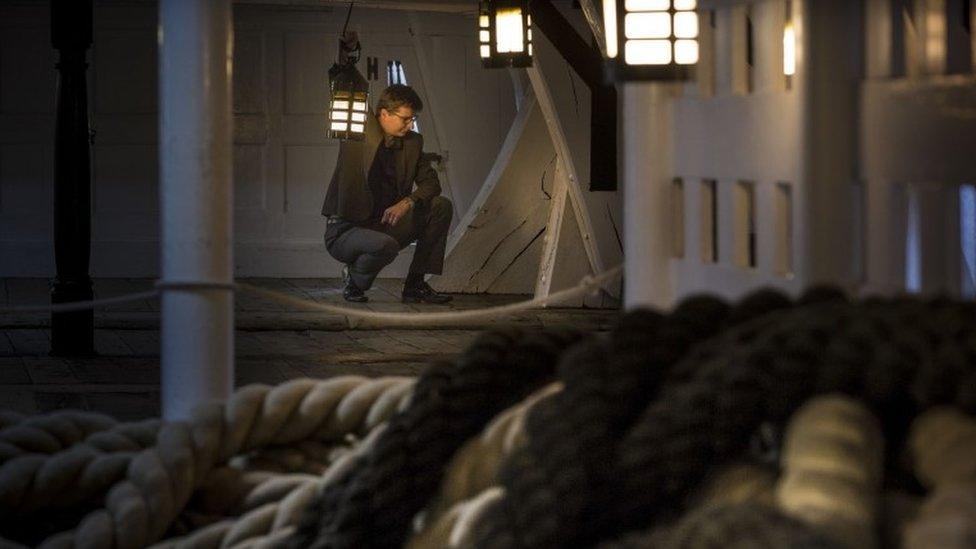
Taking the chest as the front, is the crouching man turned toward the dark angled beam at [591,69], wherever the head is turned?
yes

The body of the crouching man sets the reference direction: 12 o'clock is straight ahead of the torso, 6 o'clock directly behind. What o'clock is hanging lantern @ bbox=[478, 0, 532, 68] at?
The hanging lantern is roughly at 1 o'clock from the crouching man.

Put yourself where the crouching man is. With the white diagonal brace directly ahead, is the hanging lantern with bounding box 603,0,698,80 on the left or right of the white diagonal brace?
right

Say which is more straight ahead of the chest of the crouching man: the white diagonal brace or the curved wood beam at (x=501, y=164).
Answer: the white diagonal brace

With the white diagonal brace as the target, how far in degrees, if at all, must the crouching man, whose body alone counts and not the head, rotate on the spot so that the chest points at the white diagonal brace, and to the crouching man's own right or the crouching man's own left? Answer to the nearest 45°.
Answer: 0° — they already face it

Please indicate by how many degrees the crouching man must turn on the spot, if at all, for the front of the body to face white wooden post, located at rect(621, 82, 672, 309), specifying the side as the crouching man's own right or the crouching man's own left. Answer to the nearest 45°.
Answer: approximately 45° to the crouching man's own right

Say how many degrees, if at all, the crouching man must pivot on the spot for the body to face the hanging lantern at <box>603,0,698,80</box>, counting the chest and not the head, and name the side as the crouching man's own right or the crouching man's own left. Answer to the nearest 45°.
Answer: approximately 45° to the crouching man's own right

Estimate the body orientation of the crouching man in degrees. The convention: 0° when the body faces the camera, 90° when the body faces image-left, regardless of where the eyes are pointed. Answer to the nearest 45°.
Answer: approximately 315°

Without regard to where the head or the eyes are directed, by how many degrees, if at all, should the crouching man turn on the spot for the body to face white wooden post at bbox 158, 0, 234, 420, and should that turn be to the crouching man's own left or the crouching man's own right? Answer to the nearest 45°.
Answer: approximately 45° to the crouching man's own right

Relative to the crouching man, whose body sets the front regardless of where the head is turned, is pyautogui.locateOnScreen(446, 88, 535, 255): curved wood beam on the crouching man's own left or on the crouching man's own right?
on the crouching man's own left
